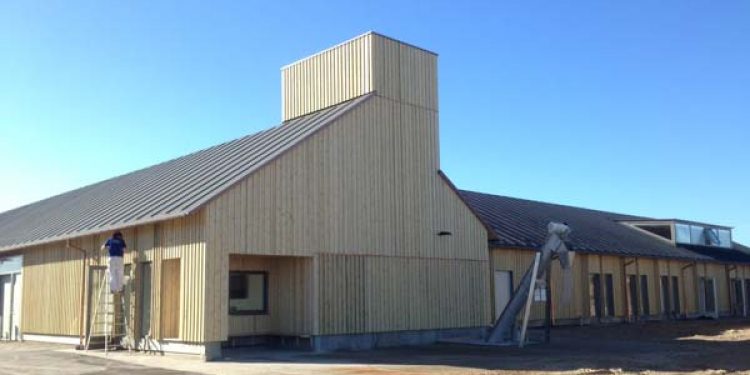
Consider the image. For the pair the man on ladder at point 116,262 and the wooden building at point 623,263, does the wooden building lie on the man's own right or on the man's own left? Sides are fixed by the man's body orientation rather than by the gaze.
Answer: on the man's own right

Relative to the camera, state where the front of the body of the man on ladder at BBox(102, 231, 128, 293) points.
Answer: away from the camera
